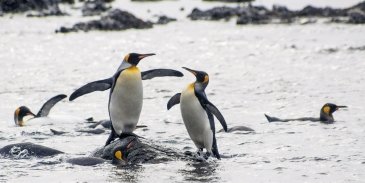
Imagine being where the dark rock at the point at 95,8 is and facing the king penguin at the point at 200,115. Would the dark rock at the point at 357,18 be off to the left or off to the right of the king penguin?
left

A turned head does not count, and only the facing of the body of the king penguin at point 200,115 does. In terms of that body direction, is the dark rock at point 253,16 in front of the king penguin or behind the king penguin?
behind

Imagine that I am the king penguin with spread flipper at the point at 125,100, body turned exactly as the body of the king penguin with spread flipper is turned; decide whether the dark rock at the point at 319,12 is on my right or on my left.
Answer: on my left

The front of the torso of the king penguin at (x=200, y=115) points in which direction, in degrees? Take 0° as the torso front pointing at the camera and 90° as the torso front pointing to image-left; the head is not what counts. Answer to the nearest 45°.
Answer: approximately 45°

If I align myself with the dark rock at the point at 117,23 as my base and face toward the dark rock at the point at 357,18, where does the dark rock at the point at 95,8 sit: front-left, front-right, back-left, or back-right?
back-left

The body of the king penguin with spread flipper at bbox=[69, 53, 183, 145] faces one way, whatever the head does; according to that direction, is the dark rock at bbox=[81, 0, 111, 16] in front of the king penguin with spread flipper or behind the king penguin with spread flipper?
behind

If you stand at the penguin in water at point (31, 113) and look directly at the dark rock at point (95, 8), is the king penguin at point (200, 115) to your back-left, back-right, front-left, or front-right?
back-right
